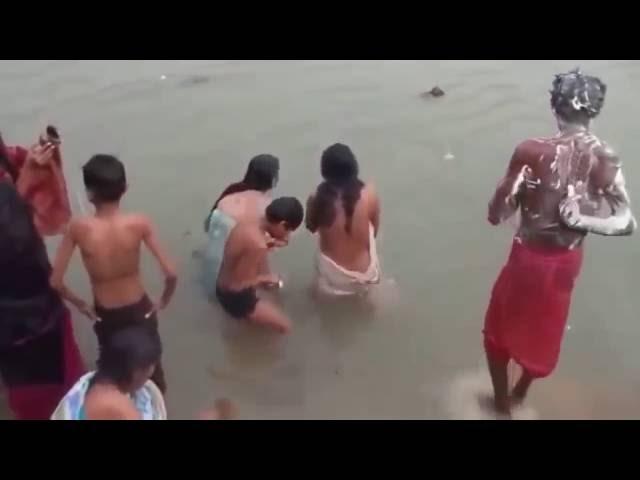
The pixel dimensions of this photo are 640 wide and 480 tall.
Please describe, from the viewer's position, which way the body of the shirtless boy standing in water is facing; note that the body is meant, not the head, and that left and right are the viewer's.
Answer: facing away from the viewer

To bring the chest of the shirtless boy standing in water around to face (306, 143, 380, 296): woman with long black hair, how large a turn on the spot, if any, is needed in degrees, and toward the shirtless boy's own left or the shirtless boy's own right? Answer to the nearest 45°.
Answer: approximately 45° to the shirtless boy's own right

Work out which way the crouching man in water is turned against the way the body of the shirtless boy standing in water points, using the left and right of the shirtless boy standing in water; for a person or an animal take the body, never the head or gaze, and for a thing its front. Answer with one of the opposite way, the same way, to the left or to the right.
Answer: to the right

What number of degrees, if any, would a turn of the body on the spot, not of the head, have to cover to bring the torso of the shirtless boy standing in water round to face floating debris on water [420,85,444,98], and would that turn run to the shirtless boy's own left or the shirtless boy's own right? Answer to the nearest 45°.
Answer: approximately 45° to the shirtless boy's own right

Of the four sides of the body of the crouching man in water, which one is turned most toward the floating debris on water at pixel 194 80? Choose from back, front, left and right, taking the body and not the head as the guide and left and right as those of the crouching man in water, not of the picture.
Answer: left

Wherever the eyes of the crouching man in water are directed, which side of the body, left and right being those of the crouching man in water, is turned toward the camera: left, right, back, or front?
right

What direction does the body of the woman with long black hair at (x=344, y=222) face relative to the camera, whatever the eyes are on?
away from the camera

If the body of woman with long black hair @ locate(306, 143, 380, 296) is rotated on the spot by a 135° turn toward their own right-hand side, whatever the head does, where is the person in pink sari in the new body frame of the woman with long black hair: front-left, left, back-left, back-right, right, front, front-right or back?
right
